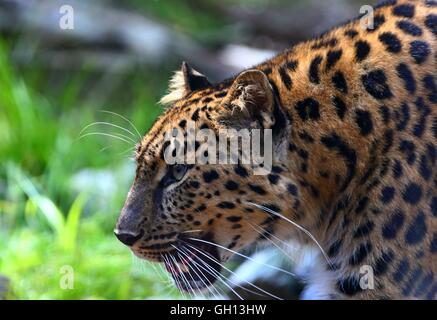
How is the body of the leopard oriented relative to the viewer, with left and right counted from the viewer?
facing to the left of the viewer
